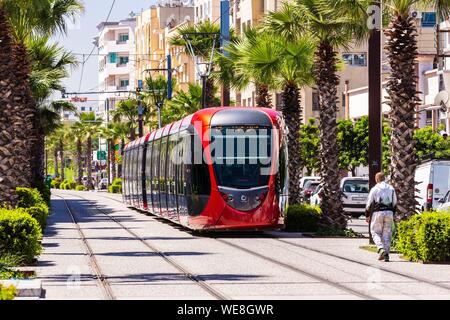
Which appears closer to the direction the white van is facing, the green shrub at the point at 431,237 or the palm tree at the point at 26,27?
the palm tree

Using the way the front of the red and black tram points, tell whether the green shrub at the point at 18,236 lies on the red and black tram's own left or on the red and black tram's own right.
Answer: on the red and black tram's own right

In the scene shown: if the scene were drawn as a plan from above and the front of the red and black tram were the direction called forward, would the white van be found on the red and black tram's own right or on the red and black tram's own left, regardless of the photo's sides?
on the red and black tram's own left

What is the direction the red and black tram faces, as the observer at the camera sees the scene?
facing the viewer and to the right of the viewer

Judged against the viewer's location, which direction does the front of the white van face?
facing away from the viewer and to the left of the viewer

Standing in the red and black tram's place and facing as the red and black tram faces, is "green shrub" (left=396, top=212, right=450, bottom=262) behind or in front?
in front

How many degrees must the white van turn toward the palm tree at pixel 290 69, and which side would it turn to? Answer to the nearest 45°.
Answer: approximately 90° to its left

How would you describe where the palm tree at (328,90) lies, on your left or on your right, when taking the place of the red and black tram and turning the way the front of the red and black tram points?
on your left
